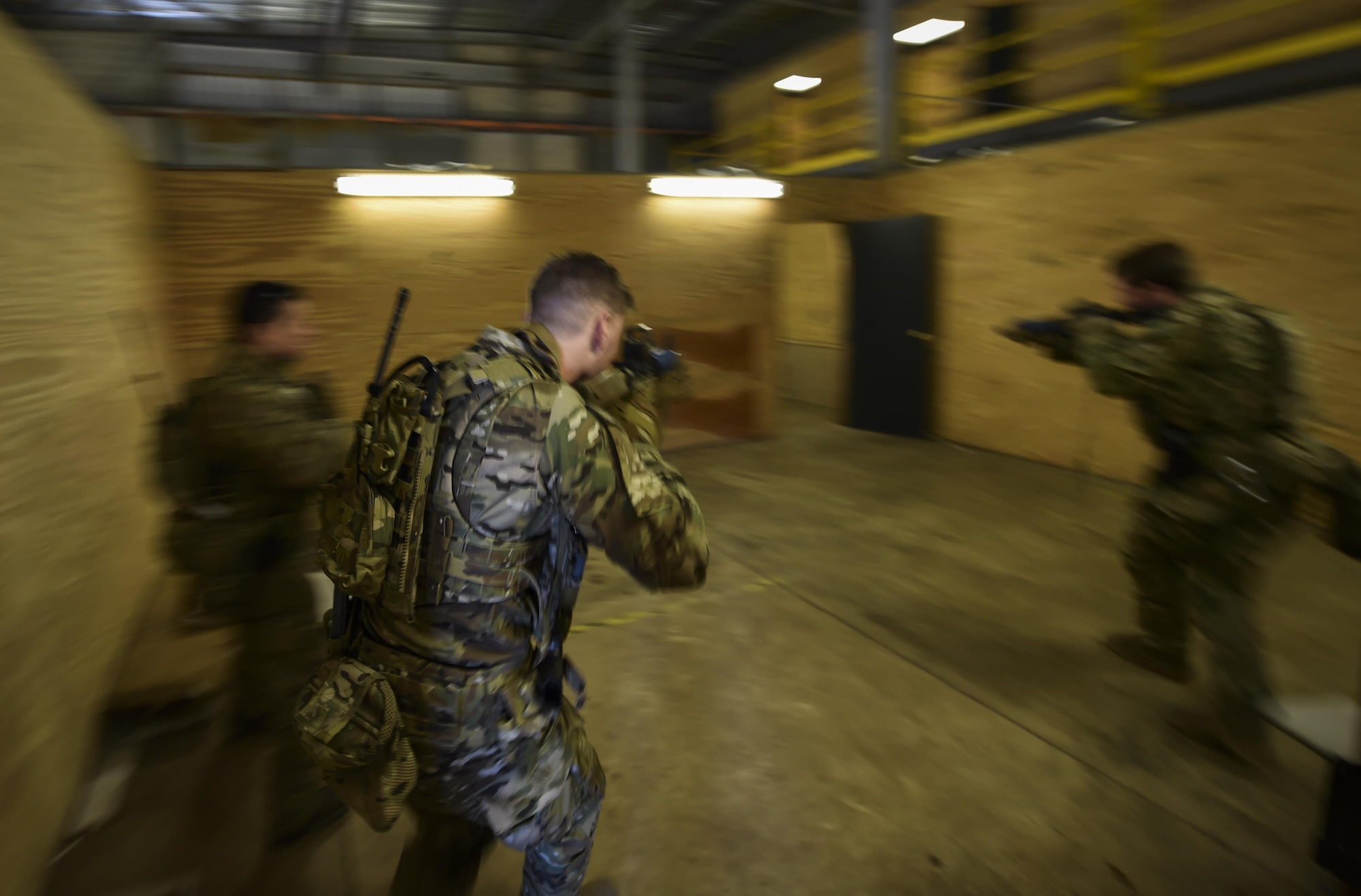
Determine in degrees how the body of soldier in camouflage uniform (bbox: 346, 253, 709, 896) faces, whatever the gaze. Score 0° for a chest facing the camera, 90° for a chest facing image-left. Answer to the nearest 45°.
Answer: approximately 225°

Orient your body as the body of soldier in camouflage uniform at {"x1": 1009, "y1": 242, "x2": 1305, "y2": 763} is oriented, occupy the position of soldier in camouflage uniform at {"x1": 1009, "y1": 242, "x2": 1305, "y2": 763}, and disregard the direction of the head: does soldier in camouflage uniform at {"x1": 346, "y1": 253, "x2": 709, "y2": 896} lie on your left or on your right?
on your left

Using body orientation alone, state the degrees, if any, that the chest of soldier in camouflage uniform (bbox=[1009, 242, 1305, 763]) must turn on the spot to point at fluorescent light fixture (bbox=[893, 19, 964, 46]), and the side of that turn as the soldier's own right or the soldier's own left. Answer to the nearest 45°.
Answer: approximately 45° to the soldier's own right

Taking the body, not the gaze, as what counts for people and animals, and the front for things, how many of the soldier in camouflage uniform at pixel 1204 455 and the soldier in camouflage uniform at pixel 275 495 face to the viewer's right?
1

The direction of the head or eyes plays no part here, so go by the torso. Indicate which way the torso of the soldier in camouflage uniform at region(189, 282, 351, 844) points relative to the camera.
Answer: to the viewer's right

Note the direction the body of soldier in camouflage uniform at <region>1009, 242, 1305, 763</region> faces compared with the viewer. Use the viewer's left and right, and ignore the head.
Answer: facing to the left of the viewer

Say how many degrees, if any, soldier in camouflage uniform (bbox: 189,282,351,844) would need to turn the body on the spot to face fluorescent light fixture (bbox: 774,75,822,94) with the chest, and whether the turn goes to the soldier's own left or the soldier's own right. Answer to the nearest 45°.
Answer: approximately 45° to the soldier's own left

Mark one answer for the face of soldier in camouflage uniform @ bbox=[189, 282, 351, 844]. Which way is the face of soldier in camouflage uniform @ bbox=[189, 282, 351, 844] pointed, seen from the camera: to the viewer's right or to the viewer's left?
to the viewer's right

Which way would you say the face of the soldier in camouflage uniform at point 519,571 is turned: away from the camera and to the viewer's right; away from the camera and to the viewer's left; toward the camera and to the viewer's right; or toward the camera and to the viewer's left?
away from the camera and to the viewer's right
